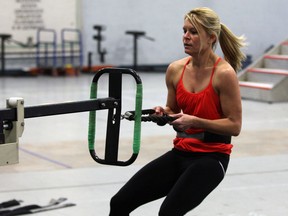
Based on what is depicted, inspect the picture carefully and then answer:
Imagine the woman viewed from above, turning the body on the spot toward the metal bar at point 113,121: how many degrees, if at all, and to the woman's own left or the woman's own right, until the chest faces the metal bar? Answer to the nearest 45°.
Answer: approximately 45° to the woman's own right

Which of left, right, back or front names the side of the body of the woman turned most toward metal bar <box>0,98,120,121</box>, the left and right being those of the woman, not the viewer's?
front

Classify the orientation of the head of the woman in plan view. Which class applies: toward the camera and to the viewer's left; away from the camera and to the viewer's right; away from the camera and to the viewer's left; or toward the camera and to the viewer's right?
toward the camera and to the viewer's left

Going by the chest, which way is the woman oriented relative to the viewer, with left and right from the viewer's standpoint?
facing the viewer and to the left of the viewer
